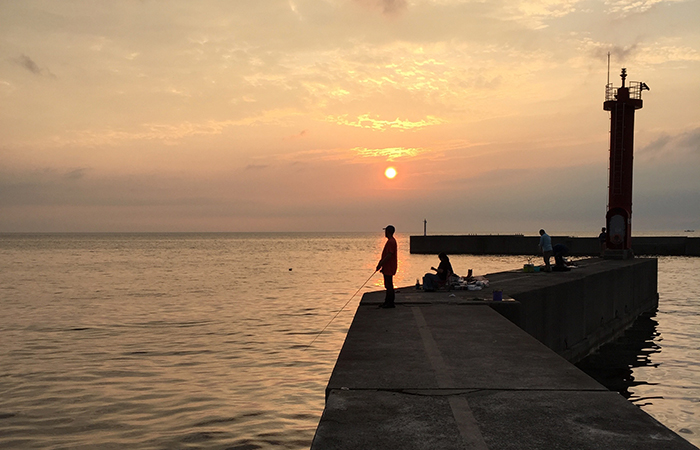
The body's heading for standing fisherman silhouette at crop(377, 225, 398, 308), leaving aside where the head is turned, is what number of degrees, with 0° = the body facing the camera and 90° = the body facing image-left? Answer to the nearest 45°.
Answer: approximately 90°

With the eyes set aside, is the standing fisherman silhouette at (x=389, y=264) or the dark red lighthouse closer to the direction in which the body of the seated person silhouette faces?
the standing fisherman silhouette

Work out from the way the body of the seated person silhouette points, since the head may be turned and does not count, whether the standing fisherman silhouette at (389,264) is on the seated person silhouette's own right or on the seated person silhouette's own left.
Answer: on the seated person silhouette's own left

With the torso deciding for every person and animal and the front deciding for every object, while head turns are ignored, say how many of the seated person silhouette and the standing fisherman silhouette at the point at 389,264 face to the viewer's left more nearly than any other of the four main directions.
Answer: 2

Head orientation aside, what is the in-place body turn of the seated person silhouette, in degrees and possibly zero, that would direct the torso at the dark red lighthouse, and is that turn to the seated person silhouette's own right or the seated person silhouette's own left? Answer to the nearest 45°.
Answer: approximately 135° to the seated person silhouette's own right

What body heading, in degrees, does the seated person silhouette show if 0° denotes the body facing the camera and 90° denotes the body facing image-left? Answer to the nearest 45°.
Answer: approximately 90°
